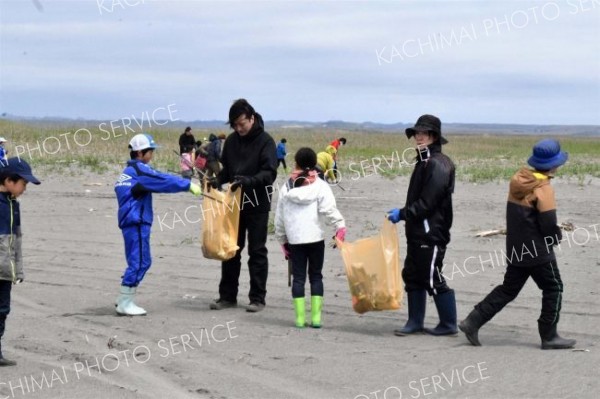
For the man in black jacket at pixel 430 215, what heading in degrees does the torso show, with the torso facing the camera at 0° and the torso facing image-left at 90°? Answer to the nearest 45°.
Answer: approximately 90°

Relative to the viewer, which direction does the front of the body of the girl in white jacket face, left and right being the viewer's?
facing away from the viewer

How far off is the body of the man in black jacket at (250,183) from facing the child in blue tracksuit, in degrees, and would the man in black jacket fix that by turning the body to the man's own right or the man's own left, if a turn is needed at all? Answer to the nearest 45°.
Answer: approximately 45° to the man's own right

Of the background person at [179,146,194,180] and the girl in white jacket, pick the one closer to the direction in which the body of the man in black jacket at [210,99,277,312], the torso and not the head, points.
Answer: the girl in white jacket

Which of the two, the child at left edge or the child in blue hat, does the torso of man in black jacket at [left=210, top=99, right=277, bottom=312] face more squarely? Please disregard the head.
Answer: the child at left edge

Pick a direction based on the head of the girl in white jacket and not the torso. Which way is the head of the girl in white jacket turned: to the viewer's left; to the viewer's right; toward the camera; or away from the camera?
away from the camera

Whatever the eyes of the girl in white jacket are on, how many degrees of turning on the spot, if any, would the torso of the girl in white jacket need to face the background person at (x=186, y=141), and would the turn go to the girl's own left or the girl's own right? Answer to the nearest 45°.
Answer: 0° — they already face them

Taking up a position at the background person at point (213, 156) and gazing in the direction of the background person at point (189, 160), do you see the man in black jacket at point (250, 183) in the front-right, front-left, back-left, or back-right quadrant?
back-left

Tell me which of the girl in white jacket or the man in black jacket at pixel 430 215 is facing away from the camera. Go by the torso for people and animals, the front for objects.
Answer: the girl in white jacket

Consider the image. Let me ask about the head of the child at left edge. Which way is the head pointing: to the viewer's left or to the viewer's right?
to the viewer's right

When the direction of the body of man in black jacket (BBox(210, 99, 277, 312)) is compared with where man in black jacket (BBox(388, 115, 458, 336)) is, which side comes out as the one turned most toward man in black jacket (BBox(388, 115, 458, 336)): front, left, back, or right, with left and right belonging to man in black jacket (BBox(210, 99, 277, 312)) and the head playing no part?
left

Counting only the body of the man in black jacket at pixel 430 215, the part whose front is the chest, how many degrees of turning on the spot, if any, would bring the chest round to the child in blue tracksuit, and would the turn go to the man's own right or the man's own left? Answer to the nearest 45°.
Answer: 0° — they already face them

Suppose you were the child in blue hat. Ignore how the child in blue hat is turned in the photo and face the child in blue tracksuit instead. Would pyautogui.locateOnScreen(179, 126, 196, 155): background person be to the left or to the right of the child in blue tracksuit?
right

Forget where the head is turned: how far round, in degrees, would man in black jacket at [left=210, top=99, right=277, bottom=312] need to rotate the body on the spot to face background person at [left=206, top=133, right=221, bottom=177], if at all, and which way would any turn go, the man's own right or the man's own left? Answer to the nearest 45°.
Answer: approximately 135° to the man's own right

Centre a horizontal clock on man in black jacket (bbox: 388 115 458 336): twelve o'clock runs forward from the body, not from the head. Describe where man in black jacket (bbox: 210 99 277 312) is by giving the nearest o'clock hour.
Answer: man in black jacket (bbox: 210 99 277 312) is roughly at 1 o'clock from man in black jacket (bbox: 388 115 458 336).

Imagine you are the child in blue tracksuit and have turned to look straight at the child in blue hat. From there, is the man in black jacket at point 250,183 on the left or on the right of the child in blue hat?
left

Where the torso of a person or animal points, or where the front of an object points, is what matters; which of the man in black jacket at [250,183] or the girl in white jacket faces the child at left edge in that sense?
the man in black jacket
